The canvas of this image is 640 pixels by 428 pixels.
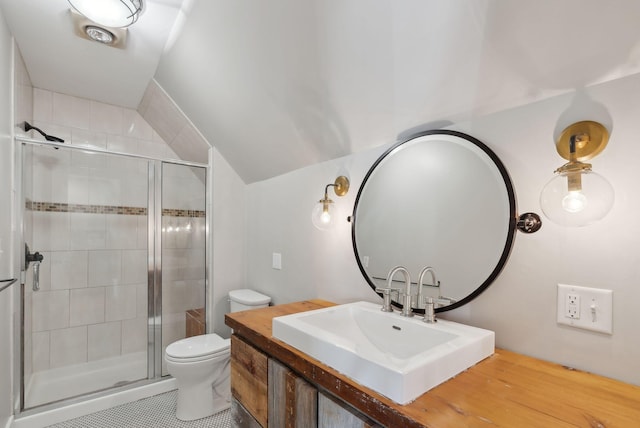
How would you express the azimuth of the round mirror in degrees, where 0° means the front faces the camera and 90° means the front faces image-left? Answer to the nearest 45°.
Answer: approximately 45°

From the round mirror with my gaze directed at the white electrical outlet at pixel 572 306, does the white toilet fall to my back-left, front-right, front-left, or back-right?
back-right

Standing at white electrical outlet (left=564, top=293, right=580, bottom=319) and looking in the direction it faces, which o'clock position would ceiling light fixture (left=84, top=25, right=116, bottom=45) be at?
The ceiling light fixture is roughly at 1 o'clock from the white electrical outlet.

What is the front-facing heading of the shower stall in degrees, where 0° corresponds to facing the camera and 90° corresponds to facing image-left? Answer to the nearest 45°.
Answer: approximately 315°

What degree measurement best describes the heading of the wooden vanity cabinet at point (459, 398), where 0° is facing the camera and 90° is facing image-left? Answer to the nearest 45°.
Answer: approximately 45°
